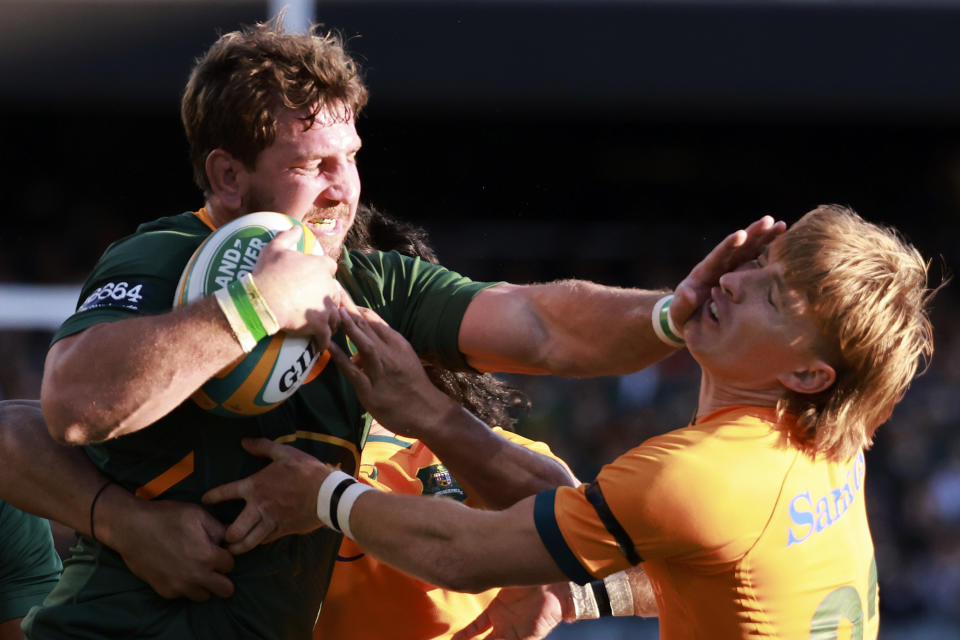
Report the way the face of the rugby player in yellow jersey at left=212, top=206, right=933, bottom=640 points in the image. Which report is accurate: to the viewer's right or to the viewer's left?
to the viewer's left

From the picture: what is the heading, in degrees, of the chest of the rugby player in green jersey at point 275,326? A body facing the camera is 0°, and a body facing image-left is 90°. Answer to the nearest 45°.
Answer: approximately 315°

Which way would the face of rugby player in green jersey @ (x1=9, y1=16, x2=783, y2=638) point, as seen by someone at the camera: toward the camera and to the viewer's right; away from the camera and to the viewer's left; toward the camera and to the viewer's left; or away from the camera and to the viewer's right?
toward the camera and to the viewer's right
